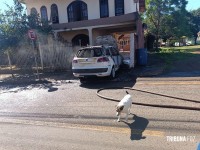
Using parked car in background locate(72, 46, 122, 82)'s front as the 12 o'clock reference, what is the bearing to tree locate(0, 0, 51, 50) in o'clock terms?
The tree is roughly at 9 o'clock from the parked car in background.

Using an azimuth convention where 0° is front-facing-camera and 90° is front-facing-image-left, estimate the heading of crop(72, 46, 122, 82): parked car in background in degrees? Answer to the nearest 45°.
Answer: approximately 225°

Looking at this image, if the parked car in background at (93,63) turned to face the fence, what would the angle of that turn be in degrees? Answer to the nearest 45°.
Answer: approximately 90° to its left

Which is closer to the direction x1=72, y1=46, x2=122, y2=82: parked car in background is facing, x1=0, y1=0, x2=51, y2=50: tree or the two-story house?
the two-story house

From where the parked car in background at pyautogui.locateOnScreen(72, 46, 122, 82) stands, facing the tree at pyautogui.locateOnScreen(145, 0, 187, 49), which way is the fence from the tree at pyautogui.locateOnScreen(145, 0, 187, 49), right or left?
left

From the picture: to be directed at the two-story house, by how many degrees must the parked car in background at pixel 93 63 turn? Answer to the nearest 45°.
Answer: approximately 45° to its left
